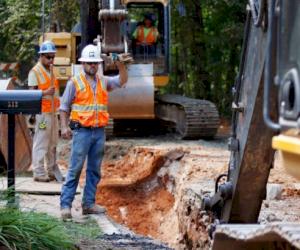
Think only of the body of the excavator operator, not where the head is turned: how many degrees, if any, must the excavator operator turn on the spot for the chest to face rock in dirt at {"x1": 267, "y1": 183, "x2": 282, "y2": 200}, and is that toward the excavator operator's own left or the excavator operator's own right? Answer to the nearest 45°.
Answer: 0° — they already face it

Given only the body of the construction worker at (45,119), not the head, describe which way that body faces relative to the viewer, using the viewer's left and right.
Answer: facing the viewer and to the right of the viewer

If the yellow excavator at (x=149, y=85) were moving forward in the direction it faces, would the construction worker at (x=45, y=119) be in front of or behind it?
in front

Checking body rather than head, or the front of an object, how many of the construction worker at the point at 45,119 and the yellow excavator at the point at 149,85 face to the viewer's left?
0

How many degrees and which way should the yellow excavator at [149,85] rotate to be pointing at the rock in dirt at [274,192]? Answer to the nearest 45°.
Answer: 0° — it already faces it

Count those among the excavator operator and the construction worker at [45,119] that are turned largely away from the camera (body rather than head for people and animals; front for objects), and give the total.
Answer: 0

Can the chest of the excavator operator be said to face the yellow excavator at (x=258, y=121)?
yes

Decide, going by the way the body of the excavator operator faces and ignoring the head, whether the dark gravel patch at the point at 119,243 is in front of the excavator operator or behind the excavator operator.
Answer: in front

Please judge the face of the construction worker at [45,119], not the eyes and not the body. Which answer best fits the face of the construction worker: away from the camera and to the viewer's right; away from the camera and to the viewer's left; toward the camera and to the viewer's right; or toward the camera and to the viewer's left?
toward the camera and to the viewer's right

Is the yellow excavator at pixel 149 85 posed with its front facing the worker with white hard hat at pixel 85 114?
yes

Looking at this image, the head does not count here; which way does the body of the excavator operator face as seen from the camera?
toward the camera

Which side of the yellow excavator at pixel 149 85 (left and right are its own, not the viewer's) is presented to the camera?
front

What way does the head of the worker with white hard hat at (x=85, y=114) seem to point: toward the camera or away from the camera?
toward the camera

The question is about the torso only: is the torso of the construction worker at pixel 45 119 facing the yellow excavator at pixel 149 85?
no
